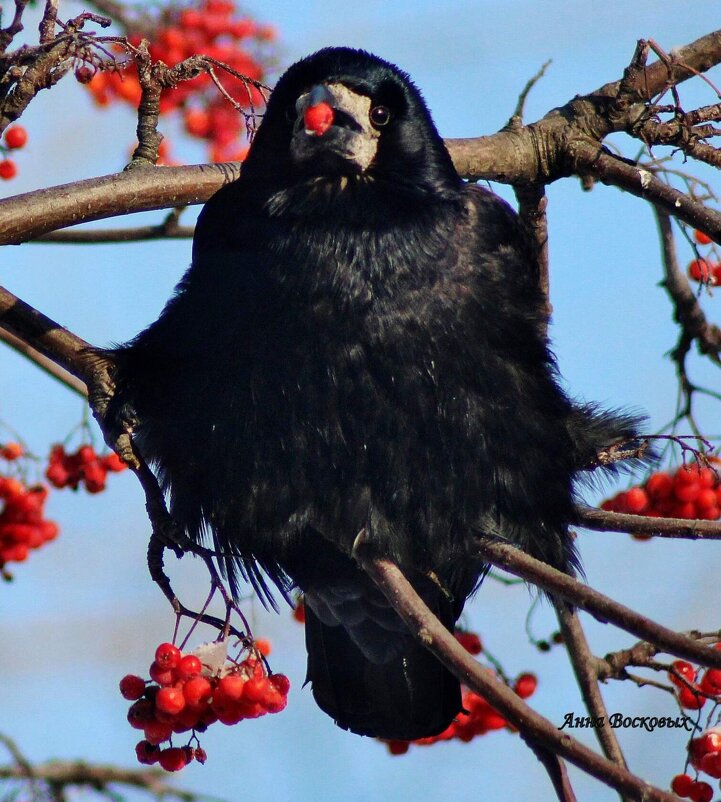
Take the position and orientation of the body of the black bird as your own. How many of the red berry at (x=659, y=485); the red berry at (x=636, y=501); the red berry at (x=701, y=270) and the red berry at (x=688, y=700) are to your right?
0

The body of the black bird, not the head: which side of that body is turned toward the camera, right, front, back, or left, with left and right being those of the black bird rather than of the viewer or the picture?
front

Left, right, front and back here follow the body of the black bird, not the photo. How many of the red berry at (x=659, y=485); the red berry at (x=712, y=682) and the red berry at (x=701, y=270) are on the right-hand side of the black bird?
0
